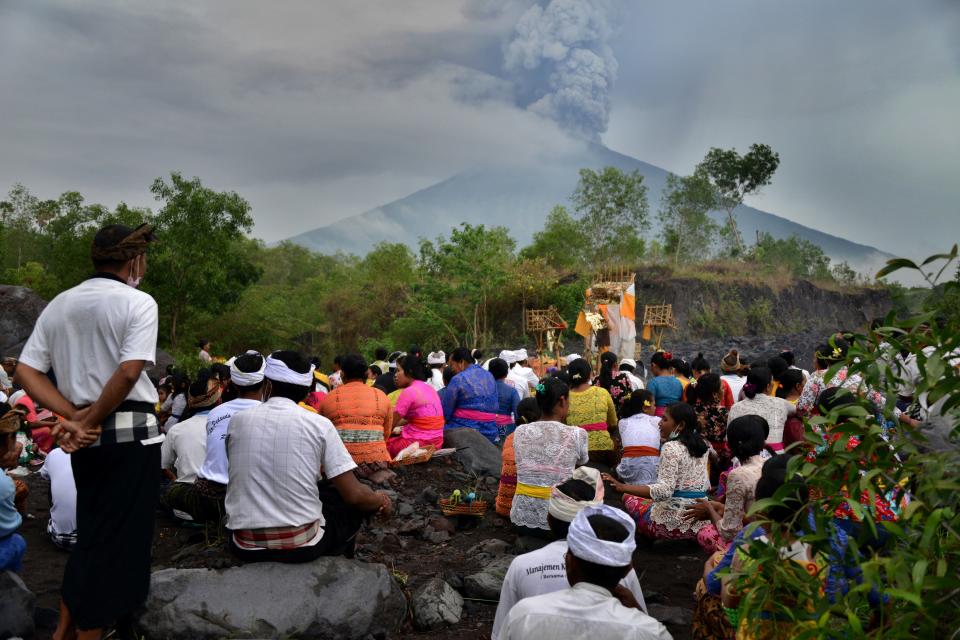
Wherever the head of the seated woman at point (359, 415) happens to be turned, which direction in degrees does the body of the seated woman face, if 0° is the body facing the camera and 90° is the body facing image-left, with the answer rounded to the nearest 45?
approximately 180°

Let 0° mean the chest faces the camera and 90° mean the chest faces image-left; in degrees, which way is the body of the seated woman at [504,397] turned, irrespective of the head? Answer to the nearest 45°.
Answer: approximately 180°

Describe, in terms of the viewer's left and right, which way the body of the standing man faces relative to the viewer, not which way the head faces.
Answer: facing away from the viewer and to the right of the viewer

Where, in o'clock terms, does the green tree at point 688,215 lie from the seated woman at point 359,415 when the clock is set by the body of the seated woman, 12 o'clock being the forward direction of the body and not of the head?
The green tree is roughly at 1 o'clock from the seated woman.

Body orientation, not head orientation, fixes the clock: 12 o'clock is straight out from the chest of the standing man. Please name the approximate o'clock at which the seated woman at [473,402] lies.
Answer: The seated woman is roughly at 12 o'clock from the standing man.

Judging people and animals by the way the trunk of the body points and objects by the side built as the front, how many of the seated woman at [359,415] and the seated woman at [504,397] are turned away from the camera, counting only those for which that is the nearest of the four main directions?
2

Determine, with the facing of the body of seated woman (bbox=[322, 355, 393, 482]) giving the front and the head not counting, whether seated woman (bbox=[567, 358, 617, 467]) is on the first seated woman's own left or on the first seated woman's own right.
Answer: on the first seated woman's own right

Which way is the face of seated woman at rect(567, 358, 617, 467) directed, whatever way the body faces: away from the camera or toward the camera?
away from the camera

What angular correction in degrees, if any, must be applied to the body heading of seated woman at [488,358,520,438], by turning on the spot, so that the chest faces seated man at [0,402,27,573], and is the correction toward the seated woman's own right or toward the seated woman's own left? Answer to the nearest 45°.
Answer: approximately 135° to the seated woman's own left

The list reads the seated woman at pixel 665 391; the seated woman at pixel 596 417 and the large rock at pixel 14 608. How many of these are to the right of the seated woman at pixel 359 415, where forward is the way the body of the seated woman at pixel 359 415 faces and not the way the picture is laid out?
2

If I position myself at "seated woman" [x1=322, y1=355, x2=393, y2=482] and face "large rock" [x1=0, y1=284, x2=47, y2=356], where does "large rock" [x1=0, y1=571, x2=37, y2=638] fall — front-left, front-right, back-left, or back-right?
back-left

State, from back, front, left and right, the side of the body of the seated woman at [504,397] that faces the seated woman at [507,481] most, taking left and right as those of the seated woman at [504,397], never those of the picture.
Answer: back

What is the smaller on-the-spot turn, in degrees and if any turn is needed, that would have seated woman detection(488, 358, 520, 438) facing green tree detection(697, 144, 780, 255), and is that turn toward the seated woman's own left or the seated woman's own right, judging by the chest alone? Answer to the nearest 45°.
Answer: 0° — they already face it
